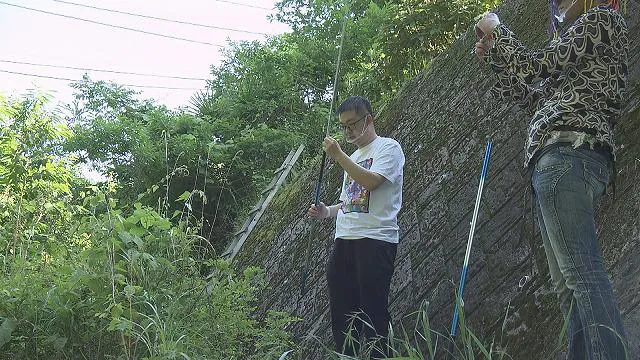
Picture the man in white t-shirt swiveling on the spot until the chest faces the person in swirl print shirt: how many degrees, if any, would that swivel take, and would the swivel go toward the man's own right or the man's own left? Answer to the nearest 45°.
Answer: approximately 90° to the man's own left

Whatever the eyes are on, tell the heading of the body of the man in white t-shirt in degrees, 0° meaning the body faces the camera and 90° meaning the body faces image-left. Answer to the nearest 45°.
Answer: approximately 45°
